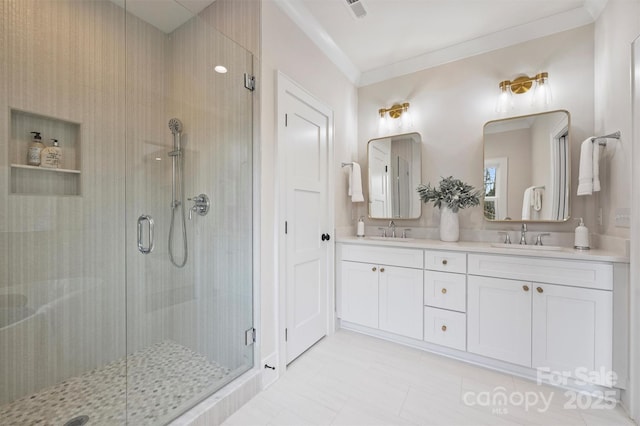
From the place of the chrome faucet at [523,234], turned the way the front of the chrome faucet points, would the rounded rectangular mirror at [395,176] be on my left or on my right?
on my right

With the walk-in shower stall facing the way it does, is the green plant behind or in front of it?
in front

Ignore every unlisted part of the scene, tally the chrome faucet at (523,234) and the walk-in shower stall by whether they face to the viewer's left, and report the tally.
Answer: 0

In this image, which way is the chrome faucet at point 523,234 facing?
toward the camera

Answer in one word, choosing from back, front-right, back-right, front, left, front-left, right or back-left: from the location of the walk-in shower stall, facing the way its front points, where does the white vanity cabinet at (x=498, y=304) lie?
front

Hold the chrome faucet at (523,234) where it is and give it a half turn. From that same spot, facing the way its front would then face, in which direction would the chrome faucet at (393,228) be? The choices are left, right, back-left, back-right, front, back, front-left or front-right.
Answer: left

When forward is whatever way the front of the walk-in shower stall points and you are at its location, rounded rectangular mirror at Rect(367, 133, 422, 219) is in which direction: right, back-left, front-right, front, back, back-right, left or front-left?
front-left

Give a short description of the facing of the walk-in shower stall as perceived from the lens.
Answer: facing the viewer and to the right of the viewer

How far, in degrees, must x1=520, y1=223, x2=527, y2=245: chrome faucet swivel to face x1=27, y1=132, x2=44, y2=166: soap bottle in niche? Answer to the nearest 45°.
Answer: approximately 45° to its right

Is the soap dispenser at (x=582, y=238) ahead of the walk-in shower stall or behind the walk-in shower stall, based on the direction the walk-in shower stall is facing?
ahead

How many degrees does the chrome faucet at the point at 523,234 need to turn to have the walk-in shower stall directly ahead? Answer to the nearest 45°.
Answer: approximately 45° to its right

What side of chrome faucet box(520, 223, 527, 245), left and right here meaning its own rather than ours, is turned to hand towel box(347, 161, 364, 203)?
right
